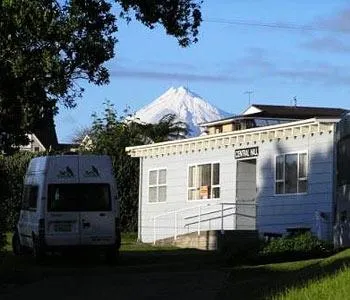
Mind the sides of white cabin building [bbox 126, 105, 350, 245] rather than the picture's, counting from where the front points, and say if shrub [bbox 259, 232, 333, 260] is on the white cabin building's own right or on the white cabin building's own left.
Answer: on the white cabin building's own left

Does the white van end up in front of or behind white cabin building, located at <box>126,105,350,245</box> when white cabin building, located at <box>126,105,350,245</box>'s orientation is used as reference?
in front

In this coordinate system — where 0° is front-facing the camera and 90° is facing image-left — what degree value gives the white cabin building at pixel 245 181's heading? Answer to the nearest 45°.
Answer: approximately 45°
